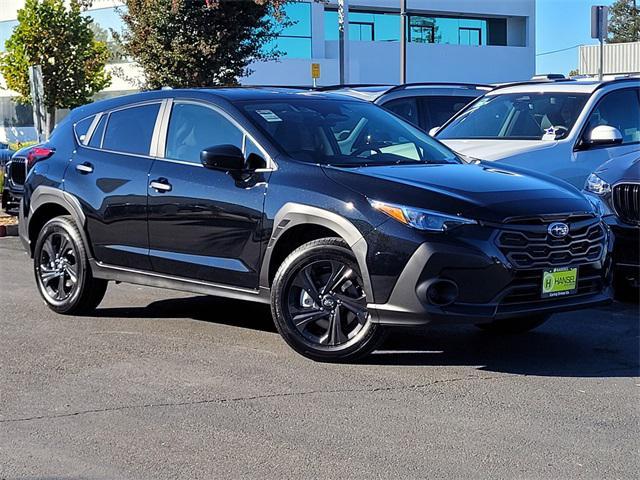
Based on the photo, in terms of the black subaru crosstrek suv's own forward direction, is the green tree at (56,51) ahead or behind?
behind

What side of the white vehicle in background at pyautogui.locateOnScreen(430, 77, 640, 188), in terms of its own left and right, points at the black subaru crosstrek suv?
front

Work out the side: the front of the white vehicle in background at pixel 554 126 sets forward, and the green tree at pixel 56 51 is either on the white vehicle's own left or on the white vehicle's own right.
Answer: on the white vehicle's own right

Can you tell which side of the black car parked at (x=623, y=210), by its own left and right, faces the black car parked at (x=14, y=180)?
right

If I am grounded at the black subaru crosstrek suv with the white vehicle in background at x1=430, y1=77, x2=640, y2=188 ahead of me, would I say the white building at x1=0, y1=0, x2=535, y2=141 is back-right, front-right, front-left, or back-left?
front-left

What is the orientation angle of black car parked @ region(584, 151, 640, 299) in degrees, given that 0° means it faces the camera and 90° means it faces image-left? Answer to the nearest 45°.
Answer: approximately 45°

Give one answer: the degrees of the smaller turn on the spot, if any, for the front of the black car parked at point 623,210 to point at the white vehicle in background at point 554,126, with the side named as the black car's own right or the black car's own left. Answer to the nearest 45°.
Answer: approximately 135° to the black car's own right

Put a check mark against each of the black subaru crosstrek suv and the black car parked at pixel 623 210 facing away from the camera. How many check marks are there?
0

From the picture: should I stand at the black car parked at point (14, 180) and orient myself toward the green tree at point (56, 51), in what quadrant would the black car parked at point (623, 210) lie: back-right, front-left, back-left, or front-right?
back-right

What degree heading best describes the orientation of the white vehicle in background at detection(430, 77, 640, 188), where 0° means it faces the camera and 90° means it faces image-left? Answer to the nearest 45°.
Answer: approximately 45°

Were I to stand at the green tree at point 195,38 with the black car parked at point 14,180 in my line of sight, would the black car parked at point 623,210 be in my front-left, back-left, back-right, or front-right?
front-left

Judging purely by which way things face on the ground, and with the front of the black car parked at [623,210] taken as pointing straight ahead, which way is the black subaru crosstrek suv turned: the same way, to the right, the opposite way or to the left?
to the left

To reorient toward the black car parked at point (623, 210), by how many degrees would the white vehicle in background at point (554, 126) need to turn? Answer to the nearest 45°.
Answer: approximately 45° to its left

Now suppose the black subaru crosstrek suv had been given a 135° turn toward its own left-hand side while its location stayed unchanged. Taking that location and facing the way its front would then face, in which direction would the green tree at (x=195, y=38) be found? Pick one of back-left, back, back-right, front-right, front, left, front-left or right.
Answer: front

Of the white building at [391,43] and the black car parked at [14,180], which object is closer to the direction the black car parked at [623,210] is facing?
the black car parked

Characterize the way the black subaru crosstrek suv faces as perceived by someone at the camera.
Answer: facing the viewer and to the right of the viewer
